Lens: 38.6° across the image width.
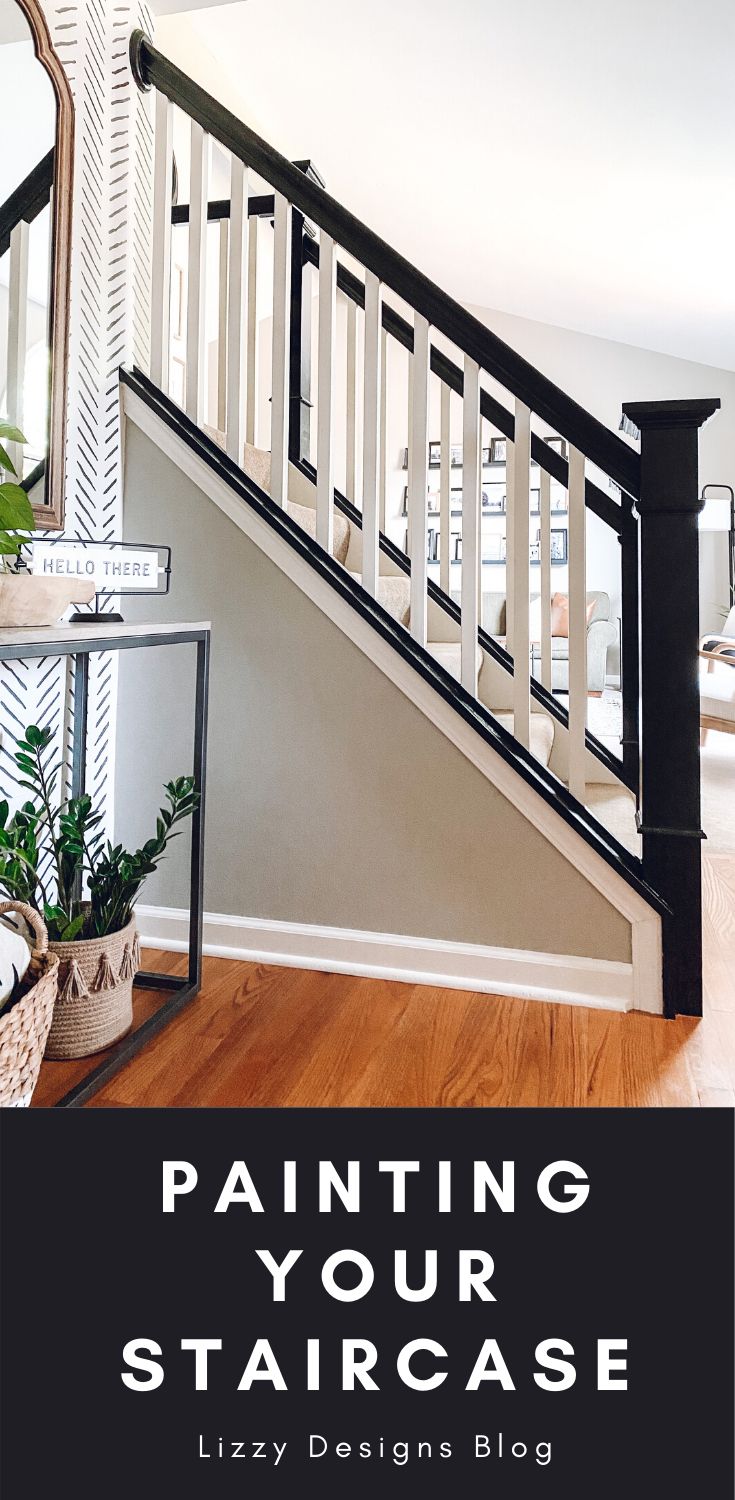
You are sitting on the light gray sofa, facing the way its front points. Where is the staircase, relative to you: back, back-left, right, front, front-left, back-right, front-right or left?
front

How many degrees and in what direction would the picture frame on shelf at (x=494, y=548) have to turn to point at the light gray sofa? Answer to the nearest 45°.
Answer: approximately 45° to its left

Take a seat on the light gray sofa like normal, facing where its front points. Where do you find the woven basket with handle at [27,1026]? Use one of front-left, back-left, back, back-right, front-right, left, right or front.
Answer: front

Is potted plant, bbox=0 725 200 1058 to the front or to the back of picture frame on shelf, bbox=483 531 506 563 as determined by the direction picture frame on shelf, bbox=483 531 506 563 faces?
to the front

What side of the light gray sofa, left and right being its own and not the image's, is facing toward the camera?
front

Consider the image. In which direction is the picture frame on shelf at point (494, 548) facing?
toward the camera

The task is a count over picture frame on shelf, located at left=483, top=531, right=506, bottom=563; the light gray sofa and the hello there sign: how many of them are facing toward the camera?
3

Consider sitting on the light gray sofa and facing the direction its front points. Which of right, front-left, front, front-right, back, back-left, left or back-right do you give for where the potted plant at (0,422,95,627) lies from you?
front

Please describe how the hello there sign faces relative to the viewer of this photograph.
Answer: facing the viewer

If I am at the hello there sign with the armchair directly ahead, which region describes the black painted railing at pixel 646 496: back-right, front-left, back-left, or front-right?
front-right

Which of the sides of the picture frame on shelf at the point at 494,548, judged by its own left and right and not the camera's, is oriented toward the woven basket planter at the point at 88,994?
front
